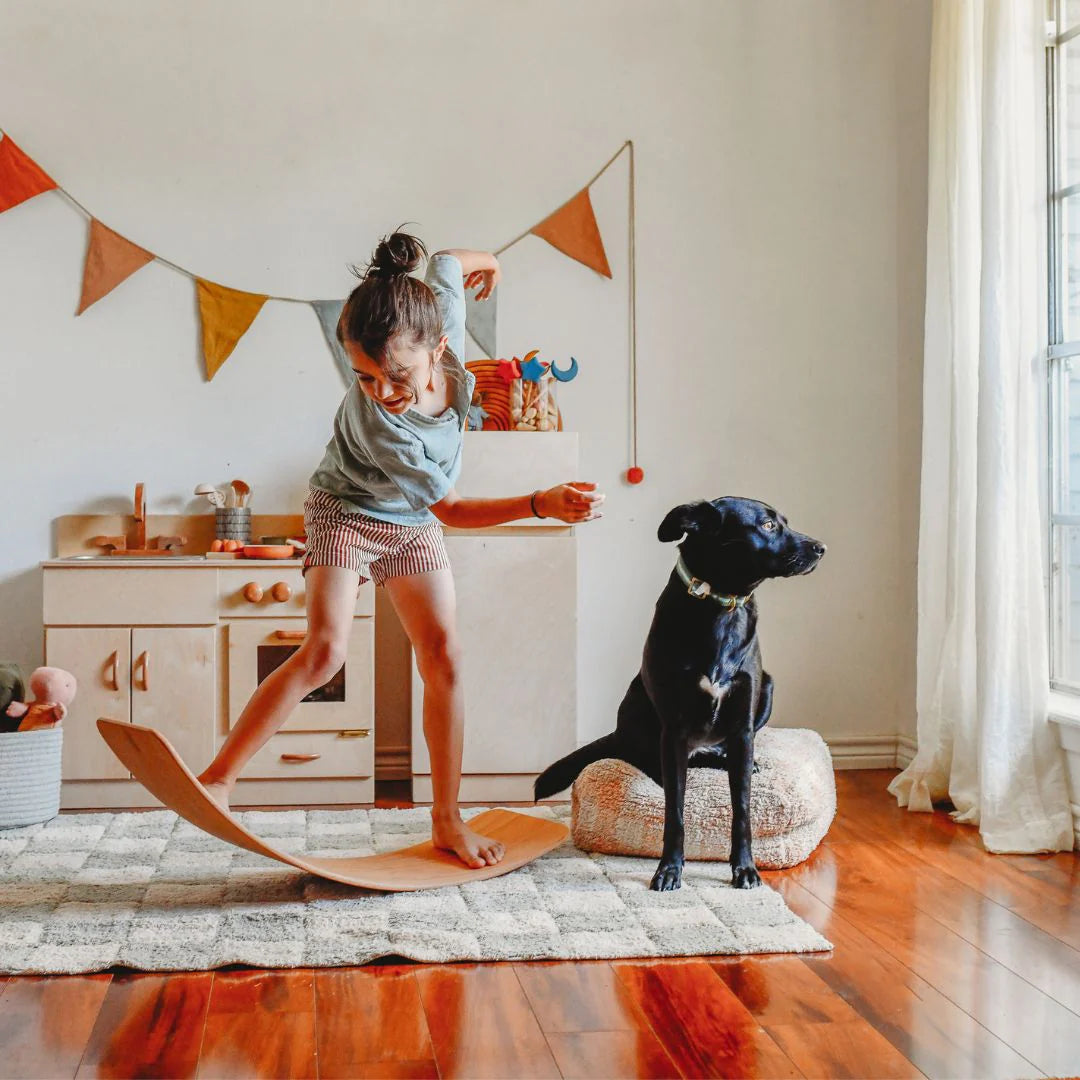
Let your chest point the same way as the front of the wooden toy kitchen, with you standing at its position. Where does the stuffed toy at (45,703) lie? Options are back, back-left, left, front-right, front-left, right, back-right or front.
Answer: right

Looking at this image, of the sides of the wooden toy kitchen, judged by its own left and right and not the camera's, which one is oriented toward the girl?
front

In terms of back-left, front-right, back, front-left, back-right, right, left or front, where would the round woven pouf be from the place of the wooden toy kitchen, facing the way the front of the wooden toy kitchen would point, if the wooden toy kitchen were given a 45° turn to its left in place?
front

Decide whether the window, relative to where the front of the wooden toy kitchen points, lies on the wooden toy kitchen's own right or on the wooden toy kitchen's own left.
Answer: on the wooden toy kitchen's own left

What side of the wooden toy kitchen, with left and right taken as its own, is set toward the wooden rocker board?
front

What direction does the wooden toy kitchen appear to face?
toward the camera

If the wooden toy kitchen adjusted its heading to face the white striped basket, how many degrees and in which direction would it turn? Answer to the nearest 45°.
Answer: approximately 90° to its right

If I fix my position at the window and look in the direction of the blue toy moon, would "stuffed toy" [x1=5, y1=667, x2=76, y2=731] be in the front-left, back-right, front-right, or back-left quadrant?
front-left

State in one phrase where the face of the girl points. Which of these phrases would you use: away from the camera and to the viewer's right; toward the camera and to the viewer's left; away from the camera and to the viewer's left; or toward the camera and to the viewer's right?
toward the camera and to the viewer's left

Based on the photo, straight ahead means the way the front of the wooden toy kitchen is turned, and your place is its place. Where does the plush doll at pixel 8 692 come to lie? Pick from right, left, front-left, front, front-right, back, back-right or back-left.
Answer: right

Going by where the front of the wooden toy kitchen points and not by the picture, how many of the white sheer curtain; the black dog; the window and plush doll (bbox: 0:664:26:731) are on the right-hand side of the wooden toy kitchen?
1
